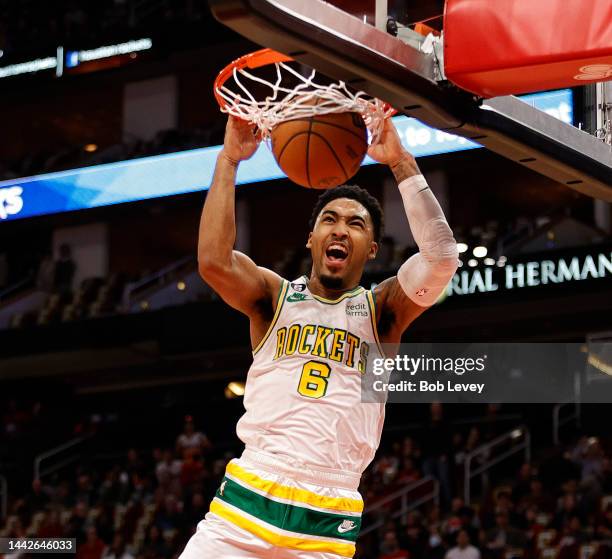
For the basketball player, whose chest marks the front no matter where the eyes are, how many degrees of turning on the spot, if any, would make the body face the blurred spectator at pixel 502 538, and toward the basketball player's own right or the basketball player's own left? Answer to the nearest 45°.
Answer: approximately 180°

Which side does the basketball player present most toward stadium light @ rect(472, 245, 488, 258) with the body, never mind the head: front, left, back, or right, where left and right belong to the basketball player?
back

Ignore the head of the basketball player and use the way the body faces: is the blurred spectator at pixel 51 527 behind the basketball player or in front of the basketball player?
behind

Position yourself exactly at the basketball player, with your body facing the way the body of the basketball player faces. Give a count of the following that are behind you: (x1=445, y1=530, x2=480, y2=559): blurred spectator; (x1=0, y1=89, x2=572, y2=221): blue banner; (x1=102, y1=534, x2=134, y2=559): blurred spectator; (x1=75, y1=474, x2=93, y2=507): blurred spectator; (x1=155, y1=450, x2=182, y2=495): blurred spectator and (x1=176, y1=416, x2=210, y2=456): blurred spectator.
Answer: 6

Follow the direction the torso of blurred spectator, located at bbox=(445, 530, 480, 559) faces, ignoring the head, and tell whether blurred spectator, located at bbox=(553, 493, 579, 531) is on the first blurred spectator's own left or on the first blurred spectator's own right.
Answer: on the first blurred spectator's own left

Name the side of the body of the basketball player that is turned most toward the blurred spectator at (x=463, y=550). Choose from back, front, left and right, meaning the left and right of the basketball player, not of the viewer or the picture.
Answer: back

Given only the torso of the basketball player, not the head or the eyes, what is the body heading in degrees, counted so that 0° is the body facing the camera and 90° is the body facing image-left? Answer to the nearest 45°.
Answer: approximately 0°
